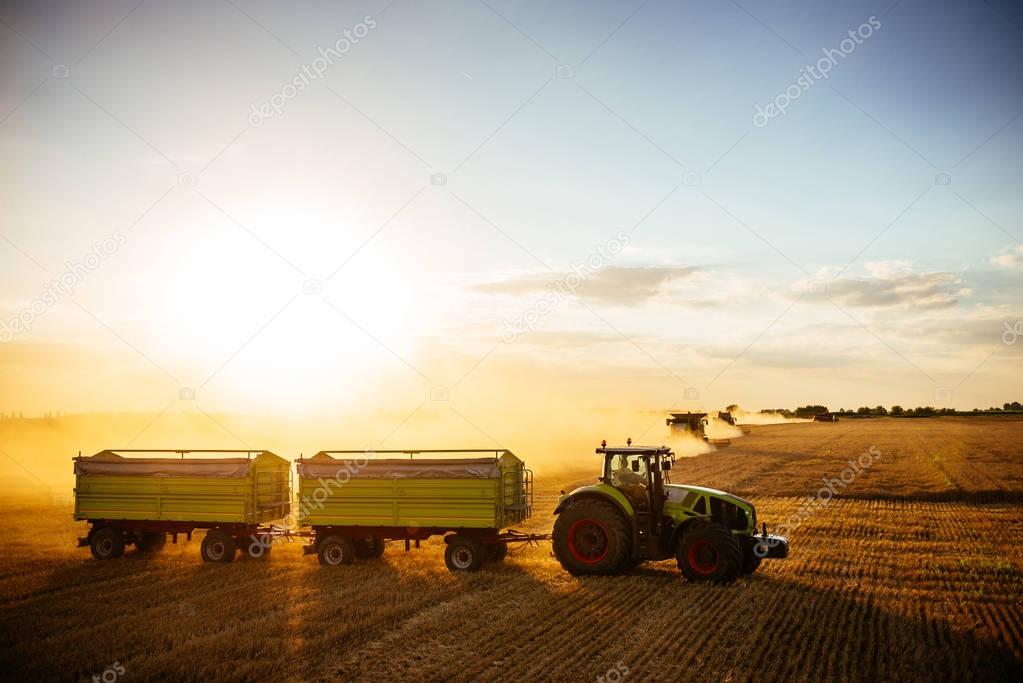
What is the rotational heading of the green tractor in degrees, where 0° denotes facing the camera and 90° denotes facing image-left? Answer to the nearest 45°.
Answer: approximately 315°

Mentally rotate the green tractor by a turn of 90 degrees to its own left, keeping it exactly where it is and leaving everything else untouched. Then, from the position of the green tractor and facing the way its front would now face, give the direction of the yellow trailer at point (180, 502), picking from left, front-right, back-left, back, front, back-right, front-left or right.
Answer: back-left

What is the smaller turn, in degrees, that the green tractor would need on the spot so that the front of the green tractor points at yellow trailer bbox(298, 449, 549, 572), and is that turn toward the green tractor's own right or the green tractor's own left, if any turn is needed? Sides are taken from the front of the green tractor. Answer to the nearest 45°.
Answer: approximately 135° to the green tractor's own right
